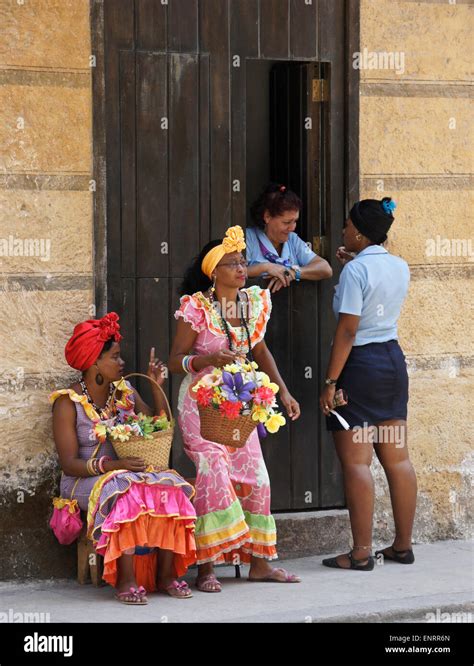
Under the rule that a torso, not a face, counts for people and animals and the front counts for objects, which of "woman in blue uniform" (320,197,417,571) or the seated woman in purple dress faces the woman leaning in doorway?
the woman in blue uniform

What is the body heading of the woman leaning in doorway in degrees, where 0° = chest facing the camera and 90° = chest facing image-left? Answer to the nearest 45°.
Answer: approximately 315°

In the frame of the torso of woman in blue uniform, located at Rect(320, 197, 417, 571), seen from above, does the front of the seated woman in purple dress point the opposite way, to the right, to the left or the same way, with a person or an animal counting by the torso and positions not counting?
the opposite way

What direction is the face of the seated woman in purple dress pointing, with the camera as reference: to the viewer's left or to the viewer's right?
to the viewer's right

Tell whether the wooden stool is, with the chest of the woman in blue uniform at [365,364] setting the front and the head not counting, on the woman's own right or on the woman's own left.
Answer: on the woman's own left

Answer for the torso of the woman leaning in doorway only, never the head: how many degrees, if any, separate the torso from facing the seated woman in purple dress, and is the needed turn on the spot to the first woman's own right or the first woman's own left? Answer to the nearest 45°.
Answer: approximately 90° to the first woman's own right

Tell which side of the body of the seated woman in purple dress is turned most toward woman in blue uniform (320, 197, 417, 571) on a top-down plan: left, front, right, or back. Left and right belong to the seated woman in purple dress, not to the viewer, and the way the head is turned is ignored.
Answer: left
